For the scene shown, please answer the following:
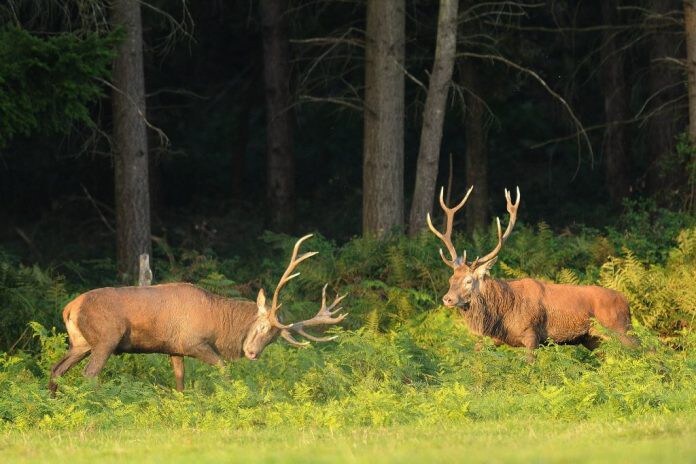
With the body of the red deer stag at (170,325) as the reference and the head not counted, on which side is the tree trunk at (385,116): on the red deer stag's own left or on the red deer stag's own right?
on the red deer stag's own left

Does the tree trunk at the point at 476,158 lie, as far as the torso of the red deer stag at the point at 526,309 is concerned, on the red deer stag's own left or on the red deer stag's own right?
on the red deer stag's own right

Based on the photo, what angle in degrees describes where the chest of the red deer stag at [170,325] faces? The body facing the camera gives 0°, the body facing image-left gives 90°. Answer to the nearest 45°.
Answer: approximately 270°

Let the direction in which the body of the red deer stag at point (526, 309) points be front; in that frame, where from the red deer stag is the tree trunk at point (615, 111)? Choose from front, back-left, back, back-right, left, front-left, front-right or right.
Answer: right

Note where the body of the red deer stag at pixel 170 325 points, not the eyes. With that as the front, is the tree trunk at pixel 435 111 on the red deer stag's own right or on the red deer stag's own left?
on the red deer stag's own left

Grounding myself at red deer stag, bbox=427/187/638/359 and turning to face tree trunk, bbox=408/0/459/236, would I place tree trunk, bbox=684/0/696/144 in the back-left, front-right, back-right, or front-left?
front-right

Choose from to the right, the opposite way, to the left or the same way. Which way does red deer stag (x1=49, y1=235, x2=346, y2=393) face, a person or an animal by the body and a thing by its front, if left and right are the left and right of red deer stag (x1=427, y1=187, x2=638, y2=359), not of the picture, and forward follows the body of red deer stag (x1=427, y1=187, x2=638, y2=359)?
the opposite way

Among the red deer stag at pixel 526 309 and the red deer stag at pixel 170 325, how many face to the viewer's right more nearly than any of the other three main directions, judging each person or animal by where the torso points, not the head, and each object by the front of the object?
1

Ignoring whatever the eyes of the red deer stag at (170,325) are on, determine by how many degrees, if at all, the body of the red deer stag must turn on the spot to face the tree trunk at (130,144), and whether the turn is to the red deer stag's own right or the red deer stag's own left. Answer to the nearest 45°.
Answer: approximately 90° to the red deer stag's own left

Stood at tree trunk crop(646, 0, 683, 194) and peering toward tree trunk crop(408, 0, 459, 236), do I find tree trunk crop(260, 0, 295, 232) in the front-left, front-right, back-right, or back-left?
front-right

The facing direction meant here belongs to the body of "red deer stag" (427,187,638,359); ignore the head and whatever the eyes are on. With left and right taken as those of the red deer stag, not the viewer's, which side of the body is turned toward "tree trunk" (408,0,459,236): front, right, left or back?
right

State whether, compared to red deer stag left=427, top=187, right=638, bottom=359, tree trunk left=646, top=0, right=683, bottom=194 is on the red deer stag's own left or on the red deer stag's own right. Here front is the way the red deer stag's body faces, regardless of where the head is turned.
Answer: on the red deer stag's own right

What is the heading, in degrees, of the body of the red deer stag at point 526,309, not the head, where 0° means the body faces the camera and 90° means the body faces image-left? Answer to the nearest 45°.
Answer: approximately 90°

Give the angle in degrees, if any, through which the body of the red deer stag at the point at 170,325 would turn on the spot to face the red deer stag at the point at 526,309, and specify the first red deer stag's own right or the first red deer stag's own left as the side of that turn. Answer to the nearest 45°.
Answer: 0° — it already faces it
